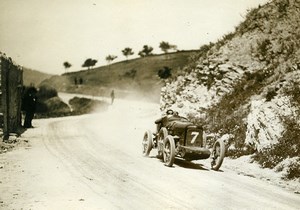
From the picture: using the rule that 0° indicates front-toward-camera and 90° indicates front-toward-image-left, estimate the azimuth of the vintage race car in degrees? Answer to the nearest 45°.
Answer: approximately 315°

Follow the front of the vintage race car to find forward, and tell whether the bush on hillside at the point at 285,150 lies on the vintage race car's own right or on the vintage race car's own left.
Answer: on the vintage race car's own left

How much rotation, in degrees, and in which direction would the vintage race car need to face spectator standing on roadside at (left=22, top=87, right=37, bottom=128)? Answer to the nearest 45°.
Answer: approximately 180°

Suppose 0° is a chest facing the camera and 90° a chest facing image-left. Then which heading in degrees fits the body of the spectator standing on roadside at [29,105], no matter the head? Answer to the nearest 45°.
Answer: approximately 270°

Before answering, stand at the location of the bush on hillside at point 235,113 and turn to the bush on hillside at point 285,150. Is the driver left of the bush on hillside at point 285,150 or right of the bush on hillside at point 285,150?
right

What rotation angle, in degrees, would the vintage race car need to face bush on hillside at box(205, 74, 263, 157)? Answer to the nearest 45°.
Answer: approximately 90° to its left

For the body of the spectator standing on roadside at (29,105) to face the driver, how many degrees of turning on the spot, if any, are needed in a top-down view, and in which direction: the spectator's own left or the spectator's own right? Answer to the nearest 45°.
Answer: approximately 45° to the spectator's own right
